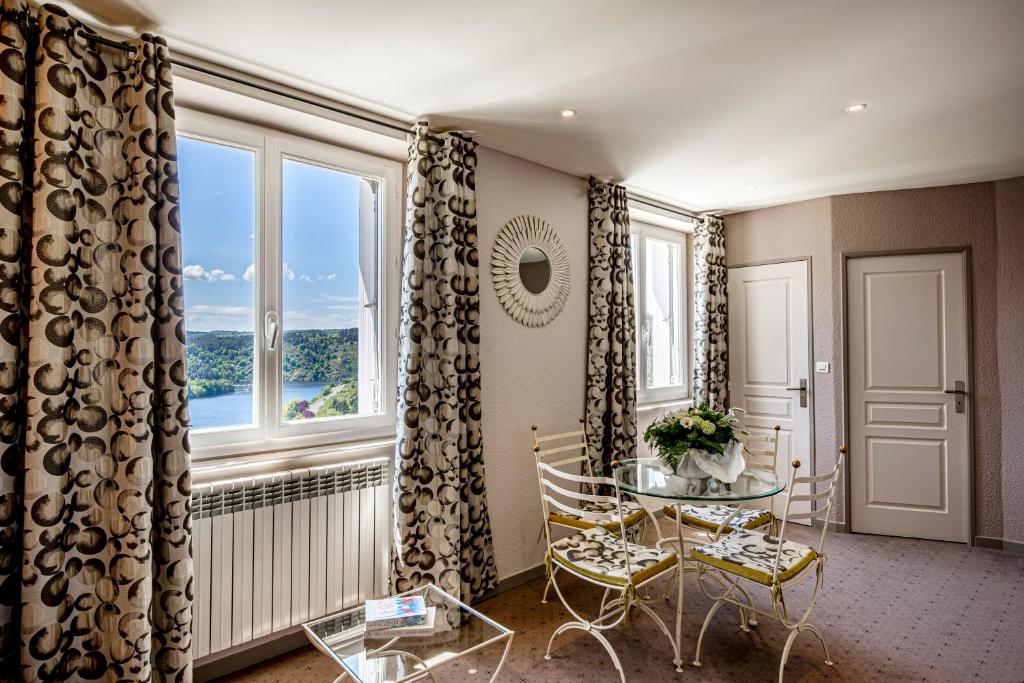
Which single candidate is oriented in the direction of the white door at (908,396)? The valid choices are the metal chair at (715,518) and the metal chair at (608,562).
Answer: the metal chair at (608,562)

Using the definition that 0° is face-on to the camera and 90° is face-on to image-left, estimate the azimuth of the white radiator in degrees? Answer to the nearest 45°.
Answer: approximately 315°

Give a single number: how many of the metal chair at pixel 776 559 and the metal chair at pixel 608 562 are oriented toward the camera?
0

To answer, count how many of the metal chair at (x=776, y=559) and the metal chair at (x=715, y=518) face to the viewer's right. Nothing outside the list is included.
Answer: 0

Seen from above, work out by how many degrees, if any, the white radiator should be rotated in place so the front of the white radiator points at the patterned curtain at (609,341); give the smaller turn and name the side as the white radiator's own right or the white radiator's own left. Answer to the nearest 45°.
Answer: approximately 45° to the white radiator's own left

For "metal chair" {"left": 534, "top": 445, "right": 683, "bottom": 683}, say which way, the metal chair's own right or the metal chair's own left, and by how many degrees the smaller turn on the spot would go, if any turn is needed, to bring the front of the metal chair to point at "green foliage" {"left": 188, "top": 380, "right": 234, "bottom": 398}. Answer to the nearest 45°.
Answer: approximately 135° to the metal chair's own left

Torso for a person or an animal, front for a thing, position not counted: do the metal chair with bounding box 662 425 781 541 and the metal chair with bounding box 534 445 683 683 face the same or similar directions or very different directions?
very different directions

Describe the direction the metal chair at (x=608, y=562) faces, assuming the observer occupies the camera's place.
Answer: facing away from the viewer and to the right of the viewer

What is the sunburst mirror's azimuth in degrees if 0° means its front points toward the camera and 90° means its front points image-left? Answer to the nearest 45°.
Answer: approximately 315°

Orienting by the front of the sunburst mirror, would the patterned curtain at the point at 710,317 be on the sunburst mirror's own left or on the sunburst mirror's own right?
on the sunburst mirror's own left

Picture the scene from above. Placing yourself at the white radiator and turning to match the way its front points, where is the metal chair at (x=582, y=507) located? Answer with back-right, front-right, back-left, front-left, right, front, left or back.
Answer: front-left

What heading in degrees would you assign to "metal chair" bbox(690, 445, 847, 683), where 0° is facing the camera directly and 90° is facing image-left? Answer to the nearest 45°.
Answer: approximately 135°
